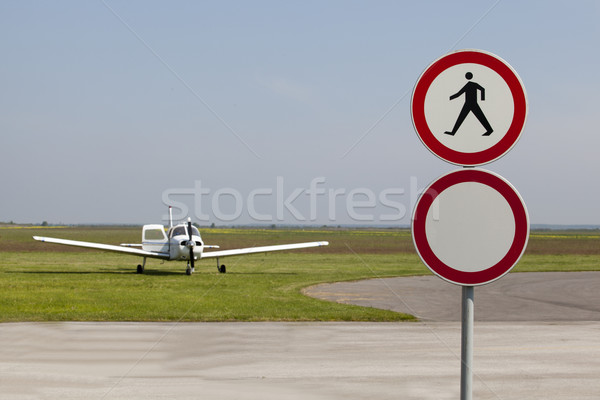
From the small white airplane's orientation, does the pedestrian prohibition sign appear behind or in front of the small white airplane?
in front

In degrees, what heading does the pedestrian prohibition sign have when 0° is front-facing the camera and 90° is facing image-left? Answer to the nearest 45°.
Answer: approximately 0°

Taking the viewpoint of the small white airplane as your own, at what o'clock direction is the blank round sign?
The blank round sign is roughly at 12 o'clock from the small white airplane.

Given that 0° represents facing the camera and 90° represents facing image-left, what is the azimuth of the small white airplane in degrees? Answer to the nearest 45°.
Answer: approximately 0°

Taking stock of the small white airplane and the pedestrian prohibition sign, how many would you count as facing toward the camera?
2

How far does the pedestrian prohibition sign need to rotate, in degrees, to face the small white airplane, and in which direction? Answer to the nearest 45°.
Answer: approximately 135° to its right
